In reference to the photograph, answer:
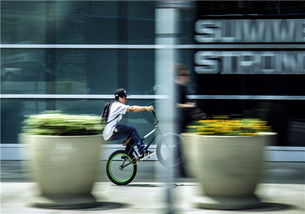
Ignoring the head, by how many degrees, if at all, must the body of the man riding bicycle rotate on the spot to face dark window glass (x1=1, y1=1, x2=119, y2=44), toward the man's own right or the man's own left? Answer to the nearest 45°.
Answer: approximately 135° to the man's own left

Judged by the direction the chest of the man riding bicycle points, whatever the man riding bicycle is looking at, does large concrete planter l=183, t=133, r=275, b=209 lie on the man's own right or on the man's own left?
on the man's own right

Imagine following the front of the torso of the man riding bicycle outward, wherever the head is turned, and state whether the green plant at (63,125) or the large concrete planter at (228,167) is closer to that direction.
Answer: the large concrete planter

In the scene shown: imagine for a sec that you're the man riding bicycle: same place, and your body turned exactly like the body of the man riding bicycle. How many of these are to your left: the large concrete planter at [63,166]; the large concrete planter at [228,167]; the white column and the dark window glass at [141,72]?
1

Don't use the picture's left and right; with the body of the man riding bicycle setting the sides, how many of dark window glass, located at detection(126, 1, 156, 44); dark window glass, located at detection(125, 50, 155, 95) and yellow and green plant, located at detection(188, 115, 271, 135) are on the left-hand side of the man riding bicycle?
2

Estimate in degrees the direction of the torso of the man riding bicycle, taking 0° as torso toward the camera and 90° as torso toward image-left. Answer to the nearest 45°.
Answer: approximately 270°

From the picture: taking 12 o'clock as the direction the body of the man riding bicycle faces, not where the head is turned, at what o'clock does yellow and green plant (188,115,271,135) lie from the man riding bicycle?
The yellow and green plant is roughly at 2 o'clock from the man riding bicycle.

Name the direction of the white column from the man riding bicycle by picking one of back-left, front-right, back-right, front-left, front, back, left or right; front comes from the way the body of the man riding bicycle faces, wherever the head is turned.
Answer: right

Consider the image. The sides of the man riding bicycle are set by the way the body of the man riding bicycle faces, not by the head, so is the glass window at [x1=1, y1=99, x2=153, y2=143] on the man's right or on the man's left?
on the man's left

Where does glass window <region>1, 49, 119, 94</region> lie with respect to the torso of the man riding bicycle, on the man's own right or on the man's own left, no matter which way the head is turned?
on the man's own left

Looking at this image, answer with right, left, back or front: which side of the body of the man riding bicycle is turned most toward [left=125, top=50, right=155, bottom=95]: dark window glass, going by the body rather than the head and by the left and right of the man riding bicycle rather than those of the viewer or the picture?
left
